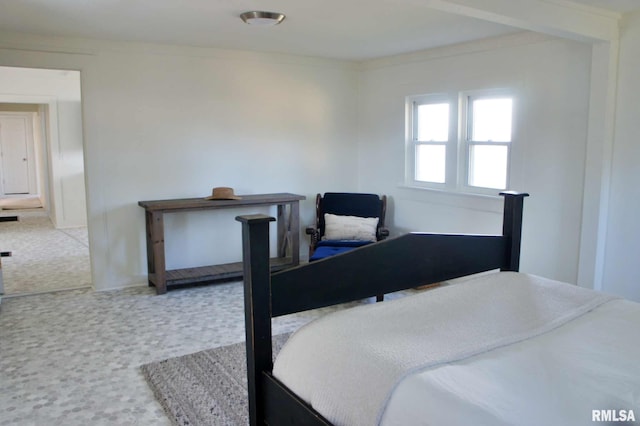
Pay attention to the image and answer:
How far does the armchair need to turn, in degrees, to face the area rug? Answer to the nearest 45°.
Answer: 0° — it already faces it

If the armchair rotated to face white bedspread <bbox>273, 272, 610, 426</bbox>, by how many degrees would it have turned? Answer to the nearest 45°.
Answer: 0° — it already faces it

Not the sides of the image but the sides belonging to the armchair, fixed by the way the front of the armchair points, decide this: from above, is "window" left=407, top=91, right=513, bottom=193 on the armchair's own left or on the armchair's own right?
on the armchair's own left

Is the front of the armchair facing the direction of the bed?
yes

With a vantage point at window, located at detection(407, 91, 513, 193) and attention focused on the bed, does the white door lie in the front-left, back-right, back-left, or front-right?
back-right

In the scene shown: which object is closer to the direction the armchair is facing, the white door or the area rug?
the area rug

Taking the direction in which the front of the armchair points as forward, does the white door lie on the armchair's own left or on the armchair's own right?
on the armchair's own right

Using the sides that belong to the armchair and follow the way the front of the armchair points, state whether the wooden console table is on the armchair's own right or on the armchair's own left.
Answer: on the armchair's own right

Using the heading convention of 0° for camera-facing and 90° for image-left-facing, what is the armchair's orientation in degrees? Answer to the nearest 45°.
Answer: approximately 0°

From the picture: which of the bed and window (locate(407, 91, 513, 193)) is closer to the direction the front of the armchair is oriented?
the bed

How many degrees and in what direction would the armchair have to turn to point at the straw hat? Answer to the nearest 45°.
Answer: approximately 90° to its right
